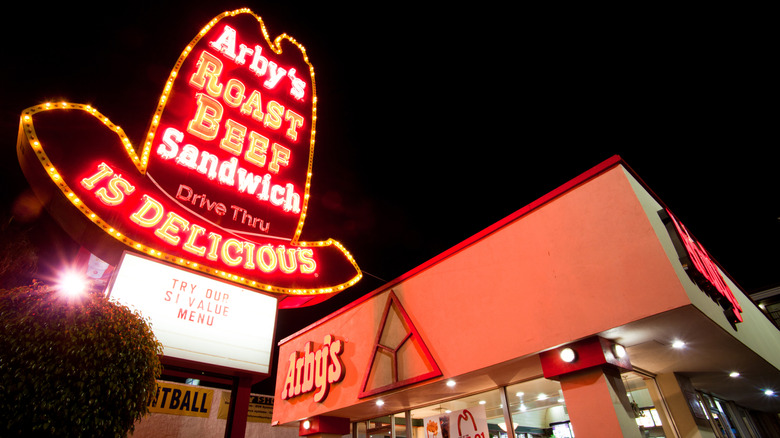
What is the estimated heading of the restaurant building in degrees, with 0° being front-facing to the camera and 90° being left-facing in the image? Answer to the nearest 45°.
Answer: approximately 45°

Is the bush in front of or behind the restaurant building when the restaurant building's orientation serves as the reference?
in front

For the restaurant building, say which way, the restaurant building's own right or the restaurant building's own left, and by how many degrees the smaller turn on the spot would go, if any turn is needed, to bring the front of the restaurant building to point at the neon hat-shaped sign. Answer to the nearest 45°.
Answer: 0° — it already faces it

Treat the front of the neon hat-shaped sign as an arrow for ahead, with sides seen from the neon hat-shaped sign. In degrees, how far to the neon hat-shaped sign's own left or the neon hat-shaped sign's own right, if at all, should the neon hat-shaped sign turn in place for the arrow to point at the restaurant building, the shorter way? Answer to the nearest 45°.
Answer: approximately 45° to the neon hat-shaped sign's own left

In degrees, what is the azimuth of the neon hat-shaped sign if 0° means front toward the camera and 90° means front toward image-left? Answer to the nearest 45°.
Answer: approximately 315°
